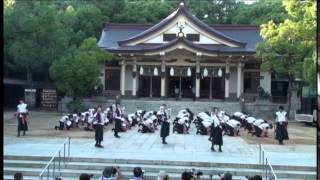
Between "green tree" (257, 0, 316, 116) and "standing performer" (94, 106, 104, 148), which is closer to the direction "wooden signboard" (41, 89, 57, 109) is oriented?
the standing performer

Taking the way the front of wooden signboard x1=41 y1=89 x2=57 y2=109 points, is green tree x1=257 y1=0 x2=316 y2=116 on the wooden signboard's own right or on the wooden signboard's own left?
on the wooden signboard's own left

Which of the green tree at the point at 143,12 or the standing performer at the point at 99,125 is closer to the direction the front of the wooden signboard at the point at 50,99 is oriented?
the standing performer
